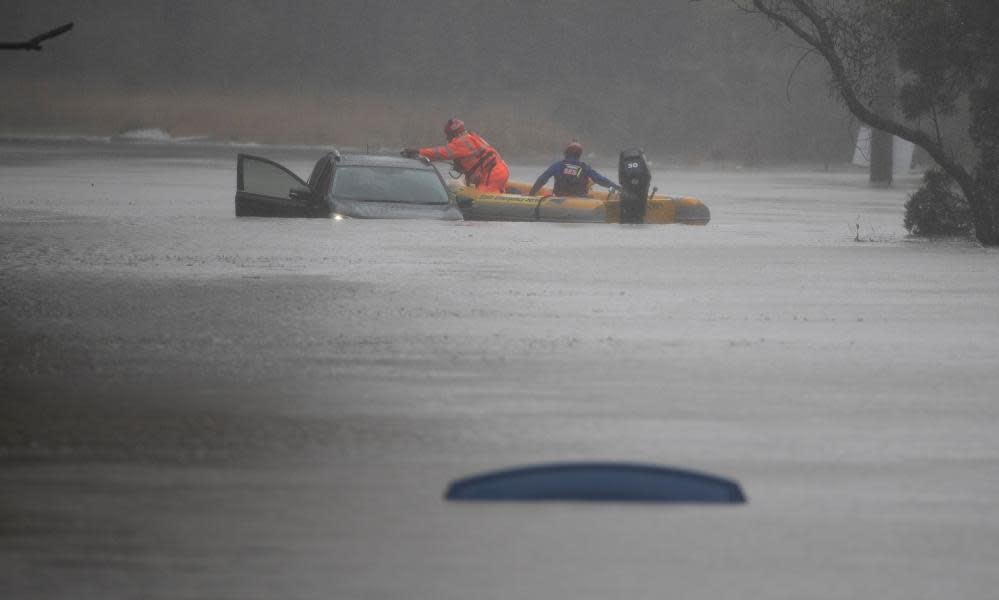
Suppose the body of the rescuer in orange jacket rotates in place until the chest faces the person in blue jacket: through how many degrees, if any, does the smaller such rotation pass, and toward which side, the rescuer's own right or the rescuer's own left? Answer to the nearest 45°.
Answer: approximately 180°

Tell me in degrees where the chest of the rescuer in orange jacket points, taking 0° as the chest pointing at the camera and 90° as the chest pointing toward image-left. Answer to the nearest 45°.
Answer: approximately 90°

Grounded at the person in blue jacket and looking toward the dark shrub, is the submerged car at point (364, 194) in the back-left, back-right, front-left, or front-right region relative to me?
back-right

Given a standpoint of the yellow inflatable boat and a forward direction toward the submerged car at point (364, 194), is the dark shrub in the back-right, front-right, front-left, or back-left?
back-left

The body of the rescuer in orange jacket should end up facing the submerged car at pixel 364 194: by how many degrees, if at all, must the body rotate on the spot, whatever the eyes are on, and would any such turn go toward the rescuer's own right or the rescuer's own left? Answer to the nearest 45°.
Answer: approximately 45° to the rescuer's own left

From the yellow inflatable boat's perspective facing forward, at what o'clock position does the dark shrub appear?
The dark shrub is roughly at 6 o'clock from the yellow inflatable boat.

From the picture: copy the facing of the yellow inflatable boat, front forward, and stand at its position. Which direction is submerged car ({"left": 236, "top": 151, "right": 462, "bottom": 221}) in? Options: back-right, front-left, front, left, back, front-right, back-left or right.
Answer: front-left

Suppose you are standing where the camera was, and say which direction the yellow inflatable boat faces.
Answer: facing to the left of the viewer
